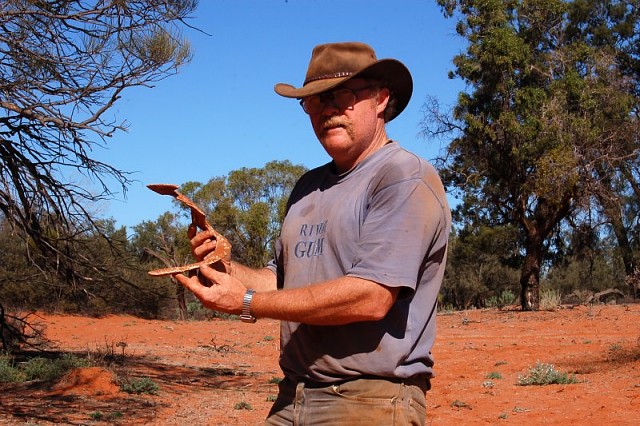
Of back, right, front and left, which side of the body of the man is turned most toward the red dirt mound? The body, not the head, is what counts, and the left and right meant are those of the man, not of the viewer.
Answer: right

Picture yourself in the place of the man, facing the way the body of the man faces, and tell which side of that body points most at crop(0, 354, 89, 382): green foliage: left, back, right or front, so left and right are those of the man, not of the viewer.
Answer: right

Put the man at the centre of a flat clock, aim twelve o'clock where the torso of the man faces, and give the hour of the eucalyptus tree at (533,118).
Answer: The eucalyptus tree is roughly at 5 o'clock from the man.

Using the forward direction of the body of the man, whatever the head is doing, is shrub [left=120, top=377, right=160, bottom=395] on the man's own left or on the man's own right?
on the man's own right

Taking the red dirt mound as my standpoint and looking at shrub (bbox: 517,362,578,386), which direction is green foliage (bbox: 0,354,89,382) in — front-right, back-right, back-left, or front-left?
back-left

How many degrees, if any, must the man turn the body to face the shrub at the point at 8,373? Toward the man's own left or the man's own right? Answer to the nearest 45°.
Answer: approximately 90° to the man's own right

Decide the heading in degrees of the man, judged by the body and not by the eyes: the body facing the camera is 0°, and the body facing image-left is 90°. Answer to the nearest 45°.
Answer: approximately 45°
